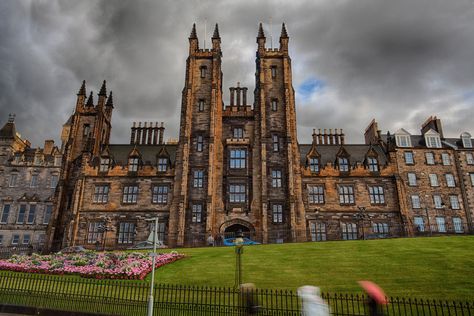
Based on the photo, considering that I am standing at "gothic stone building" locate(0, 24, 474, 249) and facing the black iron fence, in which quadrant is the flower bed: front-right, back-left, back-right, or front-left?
front-right

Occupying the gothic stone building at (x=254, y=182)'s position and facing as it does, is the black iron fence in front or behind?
in front

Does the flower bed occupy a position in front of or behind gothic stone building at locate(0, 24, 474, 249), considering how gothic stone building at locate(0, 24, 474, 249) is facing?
in front

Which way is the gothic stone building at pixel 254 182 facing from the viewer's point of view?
toward the camera
